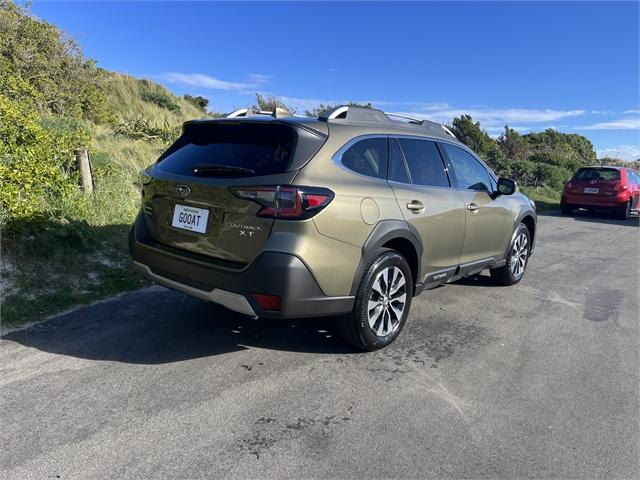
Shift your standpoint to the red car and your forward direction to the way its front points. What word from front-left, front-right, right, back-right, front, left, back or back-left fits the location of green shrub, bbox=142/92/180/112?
back-left

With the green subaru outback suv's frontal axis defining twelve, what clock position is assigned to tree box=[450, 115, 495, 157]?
The tree is roughly at 11 o'clock from the green subaru outback suv.

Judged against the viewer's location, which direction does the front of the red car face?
facing away from the viewer and to the right of the viewer

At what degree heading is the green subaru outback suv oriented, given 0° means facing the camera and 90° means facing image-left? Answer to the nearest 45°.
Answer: approximately 225°

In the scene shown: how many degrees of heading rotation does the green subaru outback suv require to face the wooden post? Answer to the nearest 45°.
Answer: approximately 90° to its left

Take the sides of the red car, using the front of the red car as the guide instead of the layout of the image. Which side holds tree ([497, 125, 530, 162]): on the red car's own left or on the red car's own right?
on the red car's own left

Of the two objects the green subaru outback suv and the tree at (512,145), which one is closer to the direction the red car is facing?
the tree

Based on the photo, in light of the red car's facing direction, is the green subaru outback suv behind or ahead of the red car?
behind

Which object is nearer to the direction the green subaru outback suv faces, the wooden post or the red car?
the red car

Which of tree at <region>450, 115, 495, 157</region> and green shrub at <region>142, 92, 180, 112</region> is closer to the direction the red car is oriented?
the tree

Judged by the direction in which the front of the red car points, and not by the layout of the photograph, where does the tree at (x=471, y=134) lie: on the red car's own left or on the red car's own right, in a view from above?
on the red car's own left
